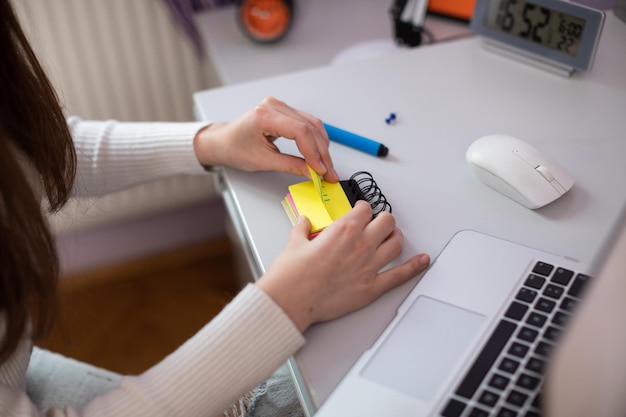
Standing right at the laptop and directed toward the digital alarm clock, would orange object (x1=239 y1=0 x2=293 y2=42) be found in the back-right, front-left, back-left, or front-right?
front-left

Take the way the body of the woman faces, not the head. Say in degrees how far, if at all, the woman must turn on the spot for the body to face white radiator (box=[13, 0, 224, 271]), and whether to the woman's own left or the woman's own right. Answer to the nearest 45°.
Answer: approximately 90° to the woman's own left

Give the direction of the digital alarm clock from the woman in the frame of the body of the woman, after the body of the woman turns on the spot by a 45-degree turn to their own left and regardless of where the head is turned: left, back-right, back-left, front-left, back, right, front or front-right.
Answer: front

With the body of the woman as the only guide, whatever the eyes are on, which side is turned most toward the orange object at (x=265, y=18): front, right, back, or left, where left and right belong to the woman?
left

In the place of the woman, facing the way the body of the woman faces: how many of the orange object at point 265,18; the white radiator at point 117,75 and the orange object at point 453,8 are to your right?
0

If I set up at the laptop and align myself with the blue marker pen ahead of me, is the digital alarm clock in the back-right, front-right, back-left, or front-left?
front-right

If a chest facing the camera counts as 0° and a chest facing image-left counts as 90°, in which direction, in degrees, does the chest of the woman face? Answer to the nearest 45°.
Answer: approximately 270°

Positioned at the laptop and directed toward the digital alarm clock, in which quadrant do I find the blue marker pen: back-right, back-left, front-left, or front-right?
front-left

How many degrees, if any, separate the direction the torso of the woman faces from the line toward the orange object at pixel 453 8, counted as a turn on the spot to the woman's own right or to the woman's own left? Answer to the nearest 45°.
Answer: approximately 45° to the woman's own left
